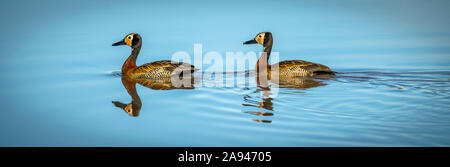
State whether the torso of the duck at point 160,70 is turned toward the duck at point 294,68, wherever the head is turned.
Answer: no

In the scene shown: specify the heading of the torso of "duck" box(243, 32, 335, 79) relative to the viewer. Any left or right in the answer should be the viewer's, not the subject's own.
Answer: facing to the left of the viewer

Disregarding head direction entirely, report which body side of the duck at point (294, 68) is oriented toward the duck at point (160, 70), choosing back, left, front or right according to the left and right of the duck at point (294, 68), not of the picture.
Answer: front

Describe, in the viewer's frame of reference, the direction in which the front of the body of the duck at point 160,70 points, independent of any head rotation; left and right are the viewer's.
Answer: facing to the left of the viewer

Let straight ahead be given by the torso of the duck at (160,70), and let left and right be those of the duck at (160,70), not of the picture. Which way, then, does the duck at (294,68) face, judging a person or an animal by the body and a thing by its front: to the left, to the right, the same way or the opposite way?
the same way

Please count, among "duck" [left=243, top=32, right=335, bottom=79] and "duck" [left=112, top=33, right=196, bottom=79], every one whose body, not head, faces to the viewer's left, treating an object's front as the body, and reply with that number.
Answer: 2
